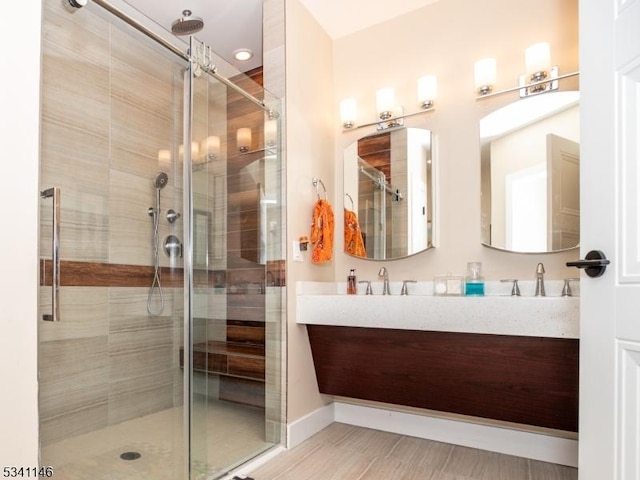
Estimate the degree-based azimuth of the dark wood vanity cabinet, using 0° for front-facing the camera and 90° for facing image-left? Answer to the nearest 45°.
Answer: approximately 45°

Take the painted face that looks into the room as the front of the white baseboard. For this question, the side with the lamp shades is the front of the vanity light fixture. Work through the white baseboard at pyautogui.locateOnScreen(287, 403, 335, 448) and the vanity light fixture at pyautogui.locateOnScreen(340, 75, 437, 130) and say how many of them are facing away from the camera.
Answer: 0

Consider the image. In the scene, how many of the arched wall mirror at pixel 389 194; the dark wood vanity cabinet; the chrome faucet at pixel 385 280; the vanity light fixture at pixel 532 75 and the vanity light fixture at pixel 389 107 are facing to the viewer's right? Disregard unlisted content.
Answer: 0

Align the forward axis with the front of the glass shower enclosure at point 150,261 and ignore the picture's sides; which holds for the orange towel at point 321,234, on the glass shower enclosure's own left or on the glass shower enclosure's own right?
on the glass shower enclosure's own left

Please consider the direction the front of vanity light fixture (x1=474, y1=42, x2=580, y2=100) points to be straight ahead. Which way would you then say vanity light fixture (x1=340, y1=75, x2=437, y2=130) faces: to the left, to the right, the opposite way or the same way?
the same way

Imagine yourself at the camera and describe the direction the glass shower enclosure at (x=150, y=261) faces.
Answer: facing the viewer and to the right of the viewer

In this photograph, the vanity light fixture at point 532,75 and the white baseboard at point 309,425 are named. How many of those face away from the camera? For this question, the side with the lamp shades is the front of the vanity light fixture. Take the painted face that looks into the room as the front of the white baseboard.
0

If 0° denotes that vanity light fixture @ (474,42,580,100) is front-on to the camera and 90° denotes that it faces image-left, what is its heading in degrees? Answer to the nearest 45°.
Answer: approximately 45°

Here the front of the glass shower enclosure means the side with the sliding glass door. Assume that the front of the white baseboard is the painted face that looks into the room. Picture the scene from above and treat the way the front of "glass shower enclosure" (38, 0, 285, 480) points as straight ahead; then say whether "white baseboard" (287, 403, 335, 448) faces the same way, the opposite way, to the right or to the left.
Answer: the same way
